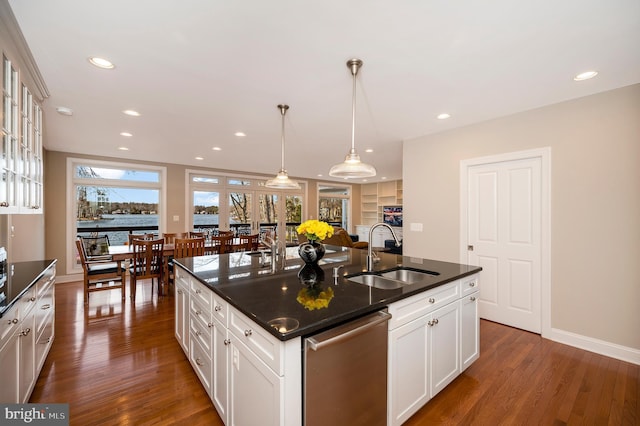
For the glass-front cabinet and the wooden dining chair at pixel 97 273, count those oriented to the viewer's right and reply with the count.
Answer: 2

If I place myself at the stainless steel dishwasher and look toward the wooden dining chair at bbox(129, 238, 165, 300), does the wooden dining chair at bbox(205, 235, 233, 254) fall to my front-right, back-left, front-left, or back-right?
front-right

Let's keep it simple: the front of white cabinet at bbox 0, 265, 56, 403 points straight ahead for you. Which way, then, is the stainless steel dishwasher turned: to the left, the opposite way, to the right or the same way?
to the right

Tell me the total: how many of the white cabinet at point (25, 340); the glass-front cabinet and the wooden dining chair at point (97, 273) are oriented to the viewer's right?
3

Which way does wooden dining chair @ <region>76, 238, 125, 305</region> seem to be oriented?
to the viewer's right

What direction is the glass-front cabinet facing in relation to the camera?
to the viewer's right

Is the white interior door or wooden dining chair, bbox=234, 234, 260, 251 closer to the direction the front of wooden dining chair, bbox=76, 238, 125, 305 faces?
the wooden dining chair

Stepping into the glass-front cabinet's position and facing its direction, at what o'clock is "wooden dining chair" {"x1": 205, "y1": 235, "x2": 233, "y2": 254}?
The wooden dining chair is roughly at 11 o'clock from the glass-front cabinet.

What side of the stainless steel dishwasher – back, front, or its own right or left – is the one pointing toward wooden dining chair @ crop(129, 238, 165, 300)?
back

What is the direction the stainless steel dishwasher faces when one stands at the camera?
facing the viewer and to the right of the viewer

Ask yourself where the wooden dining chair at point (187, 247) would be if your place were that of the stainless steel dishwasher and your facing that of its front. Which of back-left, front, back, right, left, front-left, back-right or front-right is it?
back

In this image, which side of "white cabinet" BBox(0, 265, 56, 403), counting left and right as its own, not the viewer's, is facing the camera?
right

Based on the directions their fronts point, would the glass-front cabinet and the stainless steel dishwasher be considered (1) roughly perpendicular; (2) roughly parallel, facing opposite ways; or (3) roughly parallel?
roughly perpendicular

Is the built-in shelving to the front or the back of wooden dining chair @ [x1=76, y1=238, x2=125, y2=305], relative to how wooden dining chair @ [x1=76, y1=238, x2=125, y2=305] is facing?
to the front

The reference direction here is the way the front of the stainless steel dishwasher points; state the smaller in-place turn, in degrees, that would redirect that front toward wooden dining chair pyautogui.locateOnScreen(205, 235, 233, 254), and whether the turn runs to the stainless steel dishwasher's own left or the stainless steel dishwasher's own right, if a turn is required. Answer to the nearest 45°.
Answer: approximately 180°
